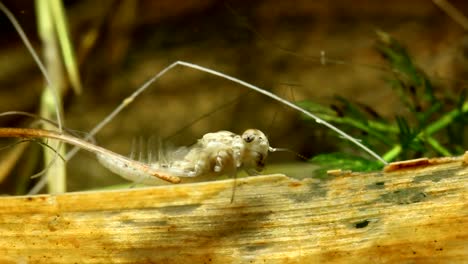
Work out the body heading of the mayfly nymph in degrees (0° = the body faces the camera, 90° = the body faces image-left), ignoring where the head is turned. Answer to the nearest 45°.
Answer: approximately 270°
